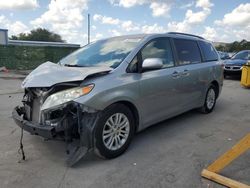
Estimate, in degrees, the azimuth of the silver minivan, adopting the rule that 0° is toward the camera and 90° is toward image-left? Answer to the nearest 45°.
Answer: approximately 45°

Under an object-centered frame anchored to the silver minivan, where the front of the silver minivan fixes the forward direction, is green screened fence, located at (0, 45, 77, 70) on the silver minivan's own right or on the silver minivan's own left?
on the silver minivan's own right
